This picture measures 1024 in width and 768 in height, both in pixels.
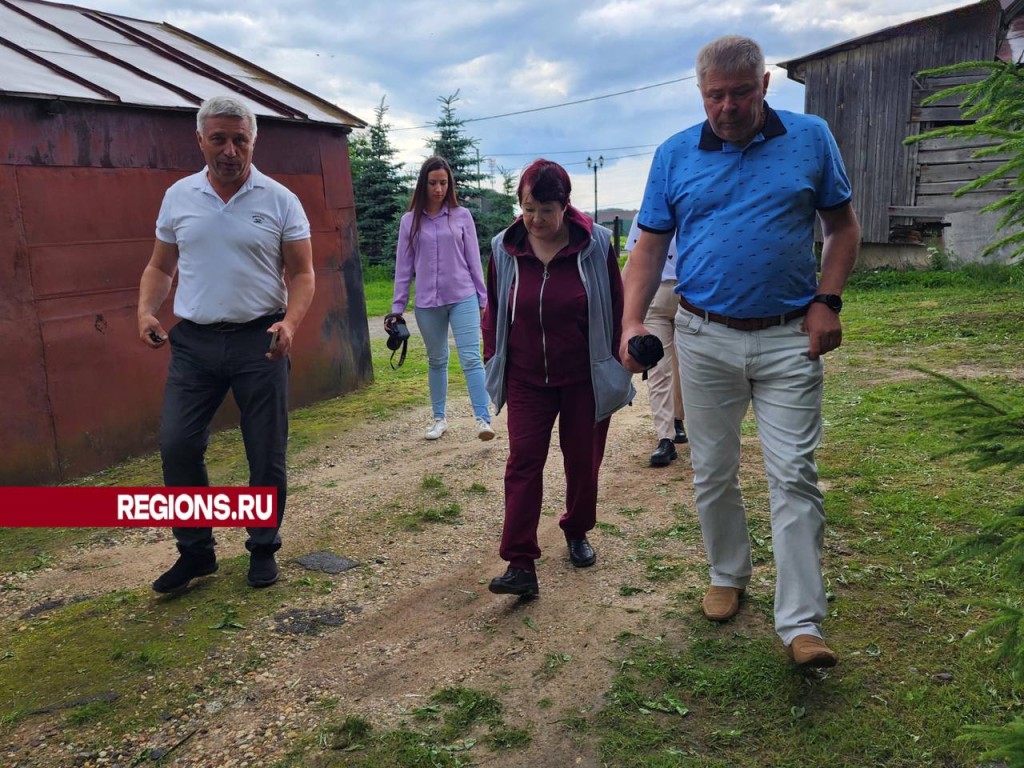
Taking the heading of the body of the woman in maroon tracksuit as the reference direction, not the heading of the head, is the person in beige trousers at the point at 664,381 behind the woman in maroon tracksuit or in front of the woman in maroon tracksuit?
behind

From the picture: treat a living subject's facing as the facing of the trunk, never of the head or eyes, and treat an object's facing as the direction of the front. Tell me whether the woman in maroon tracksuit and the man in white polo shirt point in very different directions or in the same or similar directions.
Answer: same or similar directions

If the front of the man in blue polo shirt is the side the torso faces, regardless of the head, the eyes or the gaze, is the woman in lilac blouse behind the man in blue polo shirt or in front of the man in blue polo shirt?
behind

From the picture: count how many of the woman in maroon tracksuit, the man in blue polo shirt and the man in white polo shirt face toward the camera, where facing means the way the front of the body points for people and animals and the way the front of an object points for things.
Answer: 3

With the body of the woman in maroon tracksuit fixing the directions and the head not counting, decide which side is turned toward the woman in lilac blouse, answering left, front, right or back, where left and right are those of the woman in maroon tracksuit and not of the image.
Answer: back

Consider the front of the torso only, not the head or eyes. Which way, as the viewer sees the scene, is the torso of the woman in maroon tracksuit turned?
toward the camera

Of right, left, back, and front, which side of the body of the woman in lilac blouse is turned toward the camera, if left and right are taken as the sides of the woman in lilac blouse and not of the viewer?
front

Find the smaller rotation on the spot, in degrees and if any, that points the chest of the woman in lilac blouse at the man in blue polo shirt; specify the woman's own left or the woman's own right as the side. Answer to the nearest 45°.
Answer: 0° — they already face them

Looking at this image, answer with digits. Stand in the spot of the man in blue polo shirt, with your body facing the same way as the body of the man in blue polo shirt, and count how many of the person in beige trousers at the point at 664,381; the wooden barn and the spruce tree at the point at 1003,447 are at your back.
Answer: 2

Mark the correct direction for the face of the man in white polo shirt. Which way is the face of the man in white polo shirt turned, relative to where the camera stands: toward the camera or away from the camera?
toward the camera

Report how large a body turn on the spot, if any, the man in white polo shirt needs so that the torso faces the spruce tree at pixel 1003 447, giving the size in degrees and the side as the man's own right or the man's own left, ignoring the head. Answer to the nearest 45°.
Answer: approximately 45° to the man's own left

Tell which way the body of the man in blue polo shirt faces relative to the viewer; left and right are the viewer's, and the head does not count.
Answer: facing the viewer

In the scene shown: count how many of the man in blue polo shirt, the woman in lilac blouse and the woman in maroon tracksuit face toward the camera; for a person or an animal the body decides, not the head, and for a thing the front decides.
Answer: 3

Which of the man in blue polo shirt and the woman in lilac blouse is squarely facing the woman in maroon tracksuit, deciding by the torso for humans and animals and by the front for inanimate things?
the woman in lilac blouse

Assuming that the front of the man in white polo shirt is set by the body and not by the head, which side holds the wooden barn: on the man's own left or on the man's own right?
on the man's own left
